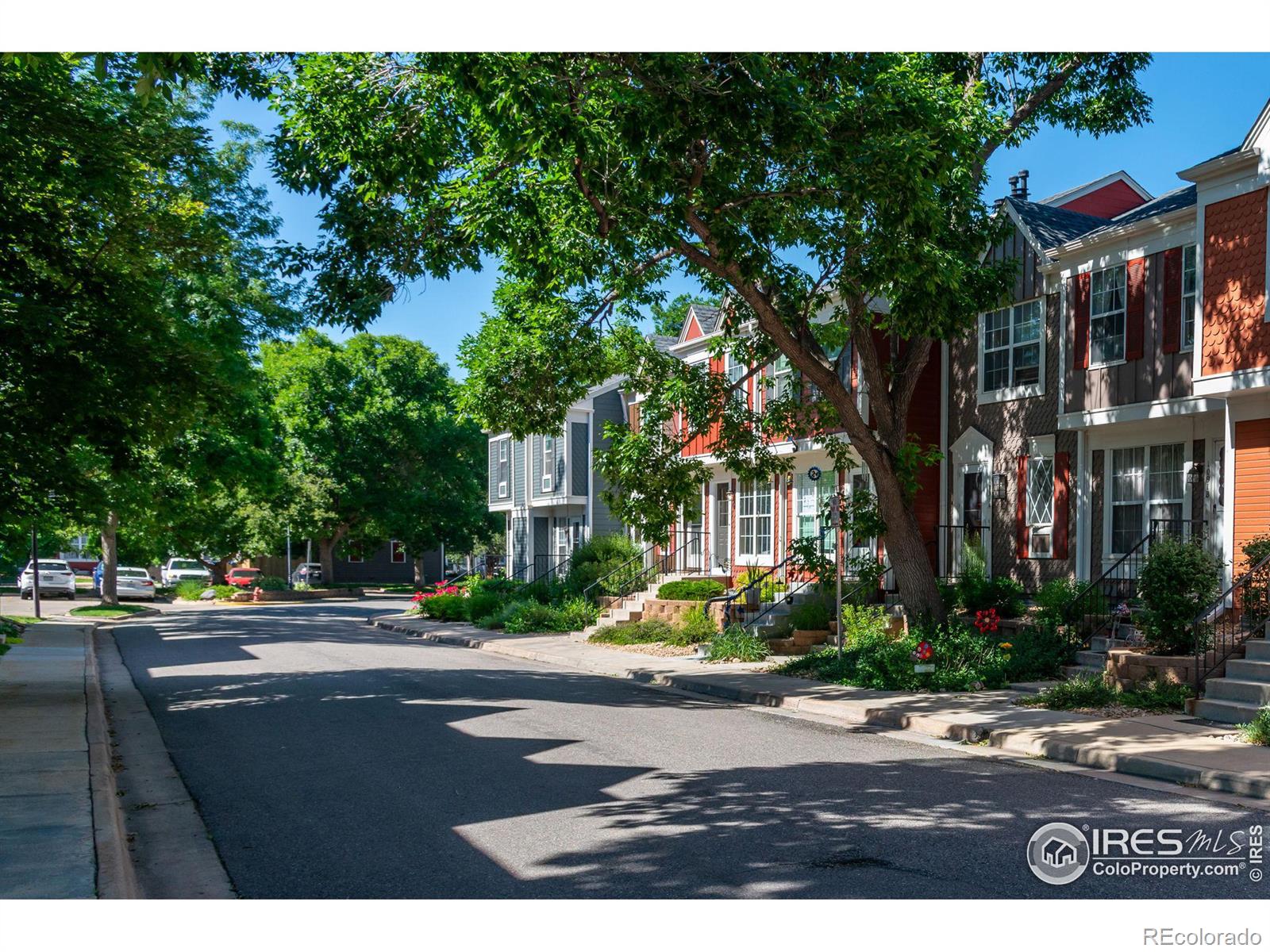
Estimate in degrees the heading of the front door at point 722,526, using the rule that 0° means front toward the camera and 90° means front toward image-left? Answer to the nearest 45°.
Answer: approximately 45°

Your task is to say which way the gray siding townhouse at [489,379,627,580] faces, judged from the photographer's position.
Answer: facing the viewer and to the left of the viewer

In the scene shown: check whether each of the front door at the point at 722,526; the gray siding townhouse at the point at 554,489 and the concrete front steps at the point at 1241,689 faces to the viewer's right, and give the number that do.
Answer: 0

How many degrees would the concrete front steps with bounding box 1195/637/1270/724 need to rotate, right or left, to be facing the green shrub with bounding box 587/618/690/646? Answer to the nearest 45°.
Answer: approximately 90° to its right

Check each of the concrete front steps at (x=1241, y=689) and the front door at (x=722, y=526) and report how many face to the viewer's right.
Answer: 0

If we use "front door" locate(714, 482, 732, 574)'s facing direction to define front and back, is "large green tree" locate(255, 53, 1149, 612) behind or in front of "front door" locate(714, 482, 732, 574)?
in front

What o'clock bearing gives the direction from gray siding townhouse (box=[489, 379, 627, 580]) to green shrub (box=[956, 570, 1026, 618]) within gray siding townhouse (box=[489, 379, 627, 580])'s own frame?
The green shrub is roughly at 10 o'clock from the gray siding townhouse.

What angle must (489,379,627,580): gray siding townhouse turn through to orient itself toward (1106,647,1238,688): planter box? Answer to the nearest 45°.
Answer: approximately 45° to its left

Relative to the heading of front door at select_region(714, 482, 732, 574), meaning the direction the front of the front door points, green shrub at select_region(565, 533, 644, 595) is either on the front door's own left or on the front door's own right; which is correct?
on the front door's own right
